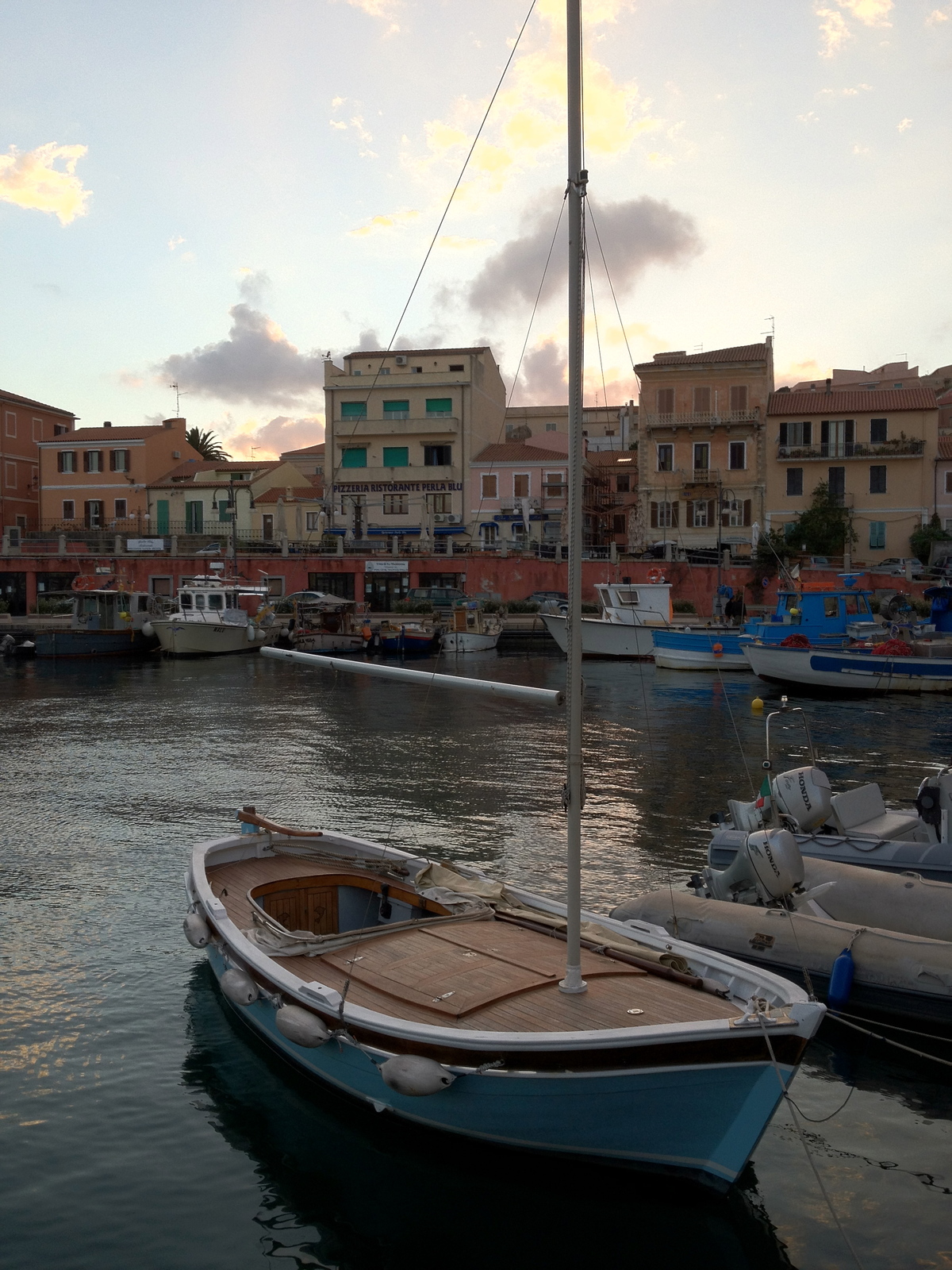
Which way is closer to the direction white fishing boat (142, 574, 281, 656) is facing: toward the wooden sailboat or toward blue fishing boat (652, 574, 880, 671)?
the wooden sailboat

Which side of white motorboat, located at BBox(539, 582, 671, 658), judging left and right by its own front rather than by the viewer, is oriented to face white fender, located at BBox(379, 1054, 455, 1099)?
left

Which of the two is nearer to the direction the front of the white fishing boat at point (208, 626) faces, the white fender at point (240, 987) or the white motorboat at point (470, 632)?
the white fender

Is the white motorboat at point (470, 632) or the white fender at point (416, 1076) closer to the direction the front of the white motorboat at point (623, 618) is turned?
the white motorboat

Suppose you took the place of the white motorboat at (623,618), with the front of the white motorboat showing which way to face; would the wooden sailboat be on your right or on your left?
on your left

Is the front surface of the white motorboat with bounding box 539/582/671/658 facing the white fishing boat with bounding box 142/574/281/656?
yes

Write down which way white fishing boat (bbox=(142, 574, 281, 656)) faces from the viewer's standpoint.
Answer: facing the viewer and to the left of the viewer

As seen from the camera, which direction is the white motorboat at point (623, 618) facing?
to the viewer's left

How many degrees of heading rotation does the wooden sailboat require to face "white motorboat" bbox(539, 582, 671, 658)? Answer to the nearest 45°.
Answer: approximately 135° to its left

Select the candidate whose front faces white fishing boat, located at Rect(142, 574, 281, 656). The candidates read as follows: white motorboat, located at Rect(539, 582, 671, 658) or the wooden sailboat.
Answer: the white motorboat

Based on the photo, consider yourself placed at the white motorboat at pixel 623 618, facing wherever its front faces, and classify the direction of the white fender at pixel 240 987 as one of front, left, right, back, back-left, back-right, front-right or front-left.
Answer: left

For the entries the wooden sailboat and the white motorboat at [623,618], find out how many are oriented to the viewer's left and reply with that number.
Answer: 1
